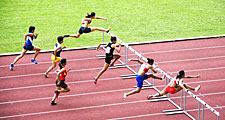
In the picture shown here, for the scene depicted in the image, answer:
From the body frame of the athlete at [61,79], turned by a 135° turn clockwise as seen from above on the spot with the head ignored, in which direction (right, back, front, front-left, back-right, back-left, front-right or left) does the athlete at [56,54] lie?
back-right

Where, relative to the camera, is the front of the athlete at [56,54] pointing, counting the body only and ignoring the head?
to the viewer's right

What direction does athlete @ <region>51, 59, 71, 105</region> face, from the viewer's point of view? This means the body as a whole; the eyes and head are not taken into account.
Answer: to the viewer's right
